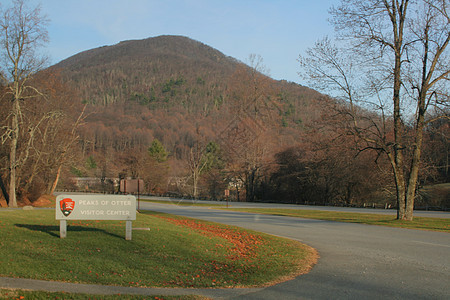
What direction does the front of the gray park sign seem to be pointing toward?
toward the camera
